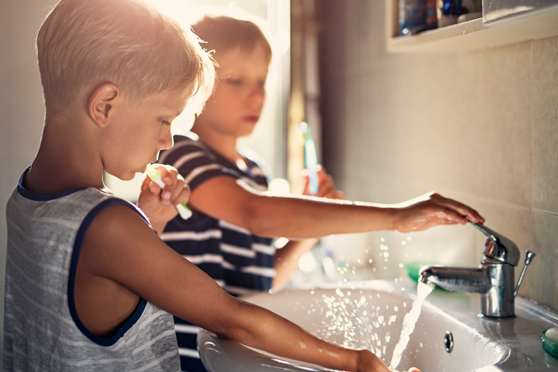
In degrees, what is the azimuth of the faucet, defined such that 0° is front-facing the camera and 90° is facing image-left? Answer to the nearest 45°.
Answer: approximately 90°

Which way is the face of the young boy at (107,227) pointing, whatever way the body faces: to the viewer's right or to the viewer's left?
to the viewer's right

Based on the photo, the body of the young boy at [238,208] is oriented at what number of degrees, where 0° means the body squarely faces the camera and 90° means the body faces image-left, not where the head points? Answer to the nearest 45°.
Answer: approximately 315°

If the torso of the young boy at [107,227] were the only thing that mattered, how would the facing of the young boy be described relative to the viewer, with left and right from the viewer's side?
facing away from the viewer and to the right of the viewer

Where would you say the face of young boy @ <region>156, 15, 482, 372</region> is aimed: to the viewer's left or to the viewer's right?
to the viewer's right

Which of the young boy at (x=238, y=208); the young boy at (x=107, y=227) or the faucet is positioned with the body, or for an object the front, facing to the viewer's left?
the faucet

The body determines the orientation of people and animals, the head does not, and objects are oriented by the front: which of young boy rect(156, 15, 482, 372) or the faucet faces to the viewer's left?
the faucet

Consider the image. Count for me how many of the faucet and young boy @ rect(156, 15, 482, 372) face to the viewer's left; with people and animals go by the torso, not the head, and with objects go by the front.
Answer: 1
